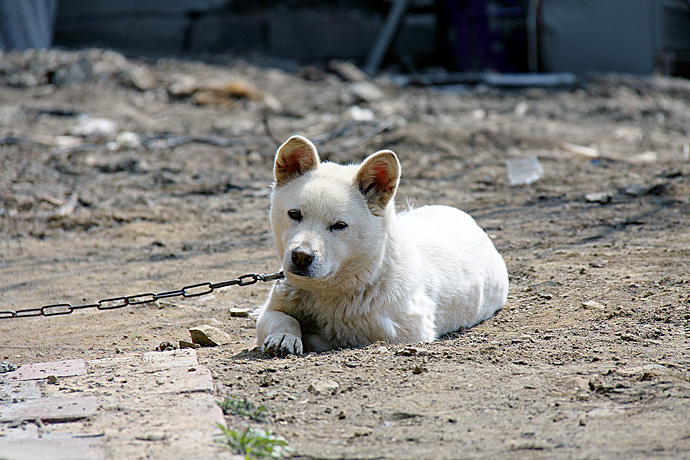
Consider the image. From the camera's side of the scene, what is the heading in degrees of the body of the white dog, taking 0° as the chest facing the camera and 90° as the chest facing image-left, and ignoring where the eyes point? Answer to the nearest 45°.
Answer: approximately 45°

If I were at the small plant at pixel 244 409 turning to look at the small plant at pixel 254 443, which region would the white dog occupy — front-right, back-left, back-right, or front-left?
back-left

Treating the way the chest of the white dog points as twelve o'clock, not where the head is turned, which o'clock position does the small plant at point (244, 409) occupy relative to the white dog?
The small plant is roughly at 11 o'clock from the white dog.

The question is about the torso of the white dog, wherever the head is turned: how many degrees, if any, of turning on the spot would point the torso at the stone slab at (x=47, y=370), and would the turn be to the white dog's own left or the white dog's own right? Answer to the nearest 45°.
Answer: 0° — it already faces it

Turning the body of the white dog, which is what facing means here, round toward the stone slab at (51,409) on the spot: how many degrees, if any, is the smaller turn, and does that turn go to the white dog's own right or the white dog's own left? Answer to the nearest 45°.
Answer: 0° — it already faces it

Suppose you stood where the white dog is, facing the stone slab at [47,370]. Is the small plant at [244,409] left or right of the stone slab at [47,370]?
left
